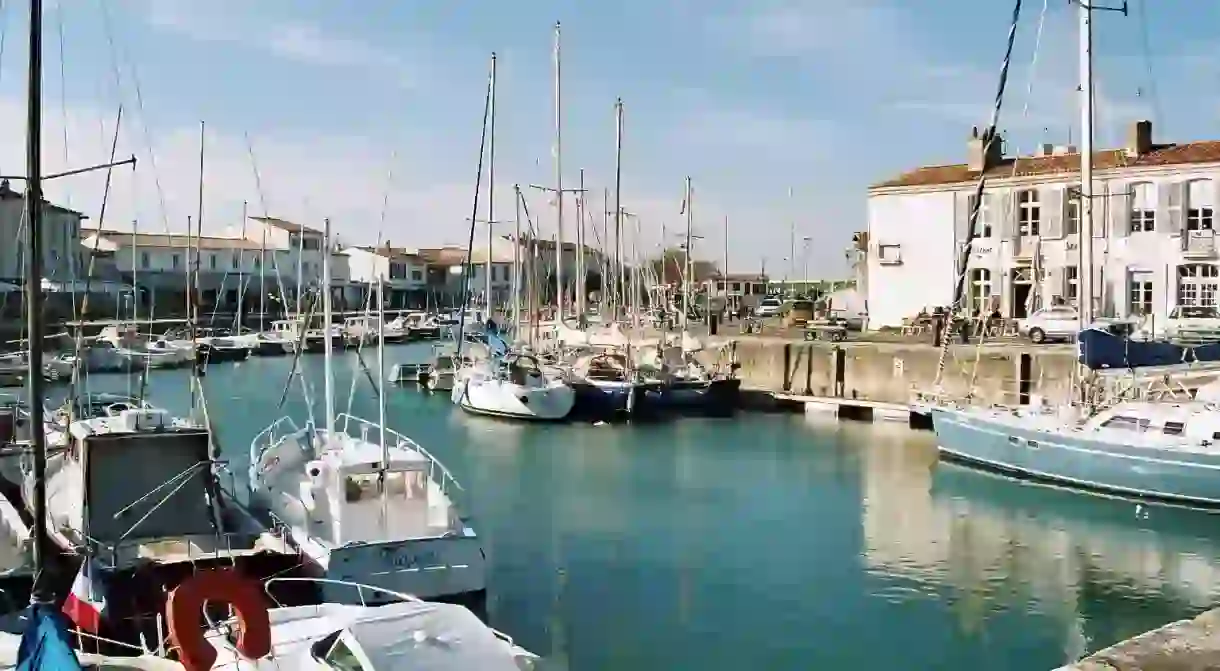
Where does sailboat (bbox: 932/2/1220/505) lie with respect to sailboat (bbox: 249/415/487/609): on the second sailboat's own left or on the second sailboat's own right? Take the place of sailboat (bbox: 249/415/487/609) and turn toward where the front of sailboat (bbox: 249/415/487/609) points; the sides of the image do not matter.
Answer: on the second sailboat's own right

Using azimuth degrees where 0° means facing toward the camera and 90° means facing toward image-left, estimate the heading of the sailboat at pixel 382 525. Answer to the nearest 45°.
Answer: approximately 135°

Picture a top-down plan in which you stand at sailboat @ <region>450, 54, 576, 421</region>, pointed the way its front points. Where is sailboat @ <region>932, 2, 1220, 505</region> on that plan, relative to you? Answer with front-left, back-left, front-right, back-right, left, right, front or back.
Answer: back

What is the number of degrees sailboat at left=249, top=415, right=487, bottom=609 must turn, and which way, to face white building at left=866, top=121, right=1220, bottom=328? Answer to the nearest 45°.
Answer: approximately 90° to its right

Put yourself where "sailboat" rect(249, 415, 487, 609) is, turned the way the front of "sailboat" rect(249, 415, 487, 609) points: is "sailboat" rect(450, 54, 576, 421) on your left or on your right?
on your right

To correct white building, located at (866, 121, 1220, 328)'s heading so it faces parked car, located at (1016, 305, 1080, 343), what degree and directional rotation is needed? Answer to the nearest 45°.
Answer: approximately 45° to its left

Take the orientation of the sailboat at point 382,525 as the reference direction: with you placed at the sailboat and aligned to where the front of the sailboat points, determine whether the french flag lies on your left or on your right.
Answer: on your left

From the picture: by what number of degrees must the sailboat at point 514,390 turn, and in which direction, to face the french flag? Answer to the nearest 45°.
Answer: approximately 135° to its left
